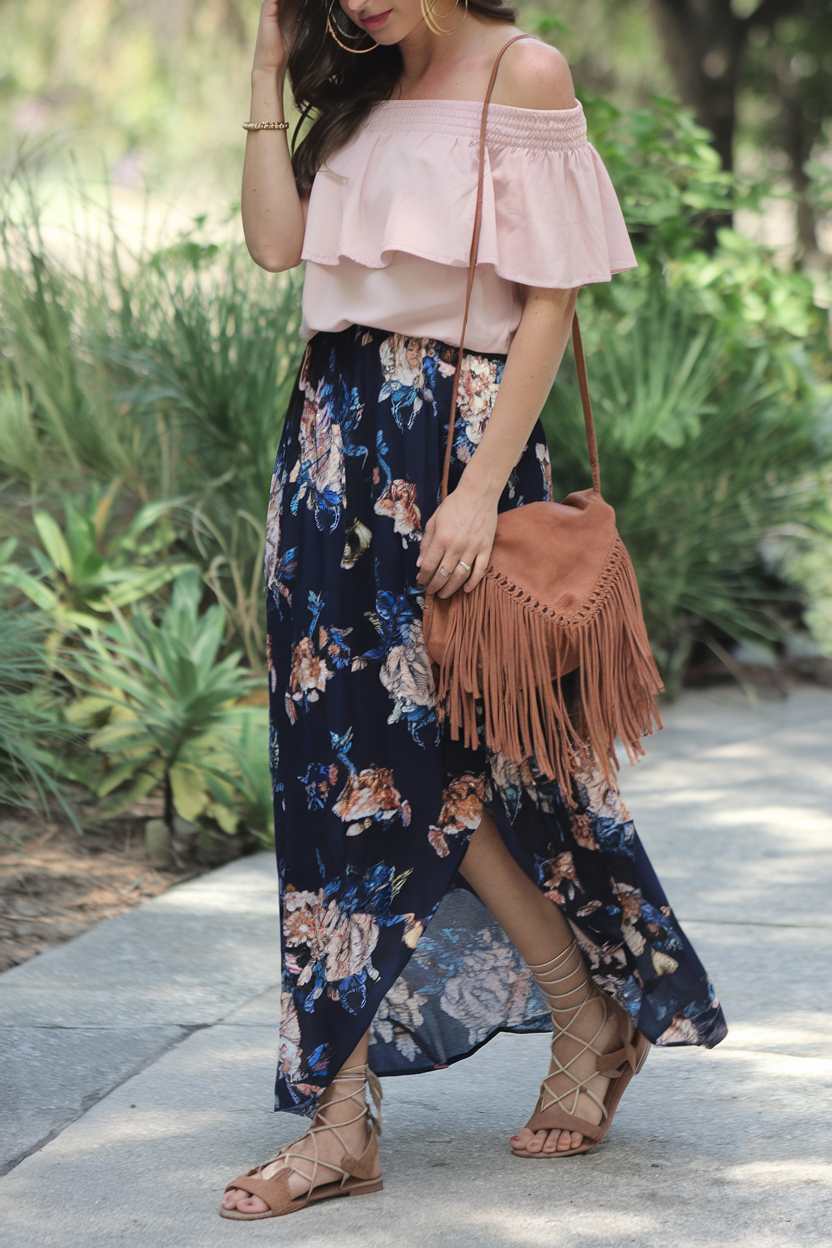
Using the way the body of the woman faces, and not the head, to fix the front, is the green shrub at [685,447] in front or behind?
behind

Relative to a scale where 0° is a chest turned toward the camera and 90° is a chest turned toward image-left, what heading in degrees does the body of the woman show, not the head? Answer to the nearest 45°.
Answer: approximately 45°

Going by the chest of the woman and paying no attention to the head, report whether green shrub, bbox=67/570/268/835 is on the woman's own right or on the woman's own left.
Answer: on the woman's own right

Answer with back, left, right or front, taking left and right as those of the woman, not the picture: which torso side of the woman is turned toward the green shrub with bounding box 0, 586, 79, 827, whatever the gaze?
right
